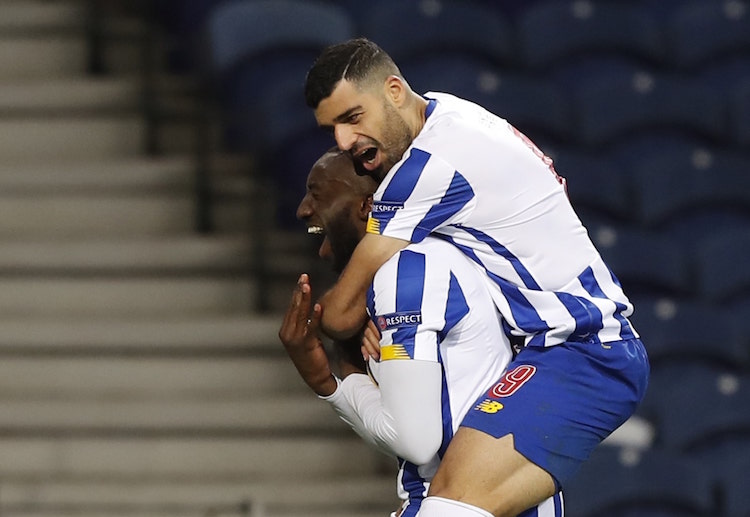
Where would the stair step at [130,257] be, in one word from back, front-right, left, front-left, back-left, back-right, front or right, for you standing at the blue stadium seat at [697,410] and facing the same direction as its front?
right

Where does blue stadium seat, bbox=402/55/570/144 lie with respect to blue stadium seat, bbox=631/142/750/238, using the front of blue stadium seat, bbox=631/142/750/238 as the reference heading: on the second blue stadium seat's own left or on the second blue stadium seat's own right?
on the second blue stadium seat's own right

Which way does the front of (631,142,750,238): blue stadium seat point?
toward the camera

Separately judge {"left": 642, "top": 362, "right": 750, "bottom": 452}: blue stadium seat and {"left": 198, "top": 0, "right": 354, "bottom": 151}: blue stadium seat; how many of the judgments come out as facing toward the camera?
2

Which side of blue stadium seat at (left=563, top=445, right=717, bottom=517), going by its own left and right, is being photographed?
front

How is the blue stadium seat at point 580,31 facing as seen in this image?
toward the camera

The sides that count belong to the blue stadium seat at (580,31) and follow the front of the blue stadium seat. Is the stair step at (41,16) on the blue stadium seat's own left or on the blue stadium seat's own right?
on the blue stadium seat's own right

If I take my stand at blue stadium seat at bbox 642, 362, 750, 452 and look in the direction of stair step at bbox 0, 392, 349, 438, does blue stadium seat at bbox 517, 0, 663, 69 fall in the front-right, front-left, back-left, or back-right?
front-right
